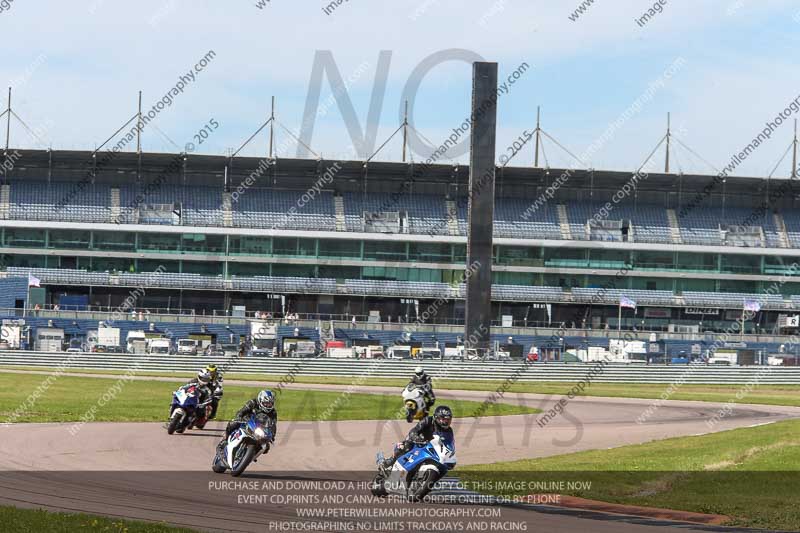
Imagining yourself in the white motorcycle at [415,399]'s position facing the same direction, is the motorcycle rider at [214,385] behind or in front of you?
in front

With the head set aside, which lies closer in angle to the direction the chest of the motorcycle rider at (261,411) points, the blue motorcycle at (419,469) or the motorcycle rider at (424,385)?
the blue motorcycle

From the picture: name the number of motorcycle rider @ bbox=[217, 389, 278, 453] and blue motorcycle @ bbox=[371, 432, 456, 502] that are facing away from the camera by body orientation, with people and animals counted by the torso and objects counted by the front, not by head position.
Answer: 0

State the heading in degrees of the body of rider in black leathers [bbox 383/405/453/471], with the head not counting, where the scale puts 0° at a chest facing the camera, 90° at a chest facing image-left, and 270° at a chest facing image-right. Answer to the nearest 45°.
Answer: approximately 315°
